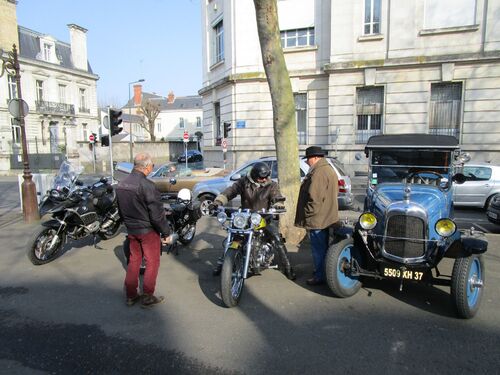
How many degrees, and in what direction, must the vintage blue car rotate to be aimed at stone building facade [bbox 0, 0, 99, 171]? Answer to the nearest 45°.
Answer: approximately 135° to its right

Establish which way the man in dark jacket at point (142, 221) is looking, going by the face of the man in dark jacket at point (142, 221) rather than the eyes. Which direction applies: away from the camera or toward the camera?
away from the camera

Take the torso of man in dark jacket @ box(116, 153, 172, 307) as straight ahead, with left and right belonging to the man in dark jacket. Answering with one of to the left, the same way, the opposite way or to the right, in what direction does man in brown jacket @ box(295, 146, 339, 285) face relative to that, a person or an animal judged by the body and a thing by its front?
to the left

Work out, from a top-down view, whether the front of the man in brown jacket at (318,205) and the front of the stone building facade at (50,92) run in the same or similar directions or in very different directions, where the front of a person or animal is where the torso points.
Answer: very different directions

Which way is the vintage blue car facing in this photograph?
toward the camera

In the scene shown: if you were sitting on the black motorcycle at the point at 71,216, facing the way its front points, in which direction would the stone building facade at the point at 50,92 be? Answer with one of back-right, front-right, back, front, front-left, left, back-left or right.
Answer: back-right

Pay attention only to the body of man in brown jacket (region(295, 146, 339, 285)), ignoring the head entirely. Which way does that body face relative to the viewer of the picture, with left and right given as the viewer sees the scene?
facing to the left of the viewer

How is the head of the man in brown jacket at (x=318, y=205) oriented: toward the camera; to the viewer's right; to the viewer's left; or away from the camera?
to the viewer's left

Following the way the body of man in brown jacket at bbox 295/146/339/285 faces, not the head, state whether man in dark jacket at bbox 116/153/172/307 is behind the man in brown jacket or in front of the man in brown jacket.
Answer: in front

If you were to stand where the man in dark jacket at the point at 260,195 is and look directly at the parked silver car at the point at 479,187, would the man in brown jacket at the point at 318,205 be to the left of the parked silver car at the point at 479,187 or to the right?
right

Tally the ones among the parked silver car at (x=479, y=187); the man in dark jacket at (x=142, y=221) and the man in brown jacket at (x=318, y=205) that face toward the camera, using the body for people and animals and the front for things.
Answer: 0

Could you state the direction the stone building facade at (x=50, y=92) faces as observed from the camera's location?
facing the viewer and to the right of the viewer

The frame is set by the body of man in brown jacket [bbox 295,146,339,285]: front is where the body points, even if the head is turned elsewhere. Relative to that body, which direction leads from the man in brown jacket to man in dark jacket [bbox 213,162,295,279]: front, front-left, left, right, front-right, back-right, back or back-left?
front

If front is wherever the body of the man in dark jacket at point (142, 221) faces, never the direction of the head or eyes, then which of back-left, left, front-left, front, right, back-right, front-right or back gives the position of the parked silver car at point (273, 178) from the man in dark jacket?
front

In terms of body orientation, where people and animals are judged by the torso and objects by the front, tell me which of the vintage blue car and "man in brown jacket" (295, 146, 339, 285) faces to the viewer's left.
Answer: the man in brown jacket

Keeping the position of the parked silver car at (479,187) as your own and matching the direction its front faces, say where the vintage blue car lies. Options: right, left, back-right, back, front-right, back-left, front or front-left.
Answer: left
